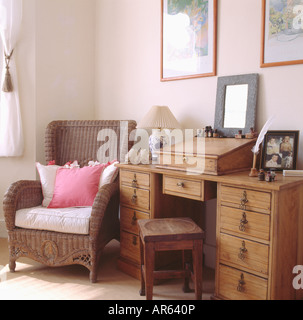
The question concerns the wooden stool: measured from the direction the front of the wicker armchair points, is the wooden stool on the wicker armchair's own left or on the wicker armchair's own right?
on the wicker armchair's own left

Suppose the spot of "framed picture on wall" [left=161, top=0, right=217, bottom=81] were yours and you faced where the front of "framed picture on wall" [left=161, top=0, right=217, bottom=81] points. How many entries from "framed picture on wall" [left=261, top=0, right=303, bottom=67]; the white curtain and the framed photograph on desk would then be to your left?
2

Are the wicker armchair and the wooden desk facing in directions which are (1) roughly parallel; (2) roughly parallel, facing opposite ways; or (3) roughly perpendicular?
roughly parallel

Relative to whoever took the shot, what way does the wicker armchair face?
facing the viewer and to the left of the viewer

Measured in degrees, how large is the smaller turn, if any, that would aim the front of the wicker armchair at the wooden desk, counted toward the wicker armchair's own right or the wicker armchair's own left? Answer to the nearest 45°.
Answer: approximately 90° to the wicker armchair's own left

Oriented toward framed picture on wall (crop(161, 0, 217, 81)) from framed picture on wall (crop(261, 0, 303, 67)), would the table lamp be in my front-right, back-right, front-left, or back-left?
front-left

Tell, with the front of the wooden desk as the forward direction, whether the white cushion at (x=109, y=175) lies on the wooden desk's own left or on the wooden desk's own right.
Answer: on the wooden desk's own right

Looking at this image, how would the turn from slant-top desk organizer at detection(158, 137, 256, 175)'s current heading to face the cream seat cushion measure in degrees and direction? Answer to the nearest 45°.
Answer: approximately 45° to its right

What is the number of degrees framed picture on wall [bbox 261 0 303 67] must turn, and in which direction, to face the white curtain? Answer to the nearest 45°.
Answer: approximately 45° to its right

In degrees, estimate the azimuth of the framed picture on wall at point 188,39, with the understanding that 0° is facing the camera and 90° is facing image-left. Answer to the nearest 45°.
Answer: approximately 45°

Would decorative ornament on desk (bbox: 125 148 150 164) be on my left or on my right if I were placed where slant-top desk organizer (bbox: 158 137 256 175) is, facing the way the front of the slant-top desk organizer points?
on my right

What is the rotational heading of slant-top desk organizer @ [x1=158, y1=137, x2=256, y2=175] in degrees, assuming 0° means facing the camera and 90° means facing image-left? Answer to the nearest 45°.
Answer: approximately 45°

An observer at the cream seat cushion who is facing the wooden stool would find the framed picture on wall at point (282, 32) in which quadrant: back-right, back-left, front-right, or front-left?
front-left
